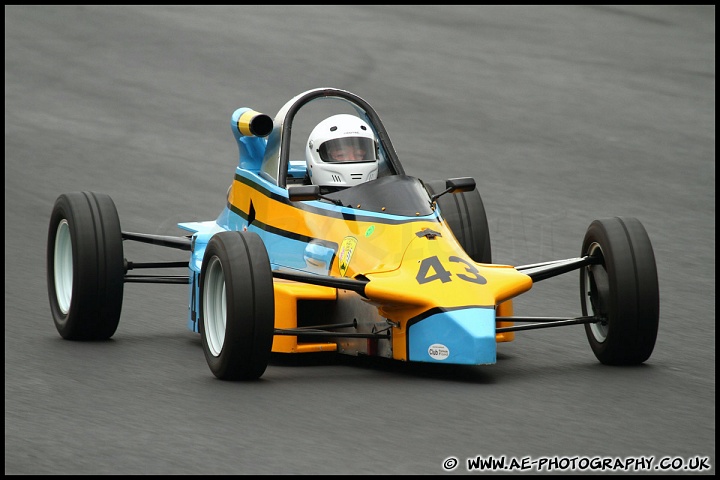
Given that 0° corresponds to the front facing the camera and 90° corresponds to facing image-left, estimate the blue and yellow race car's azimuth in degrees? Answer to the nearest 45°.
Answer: approximately 315°
